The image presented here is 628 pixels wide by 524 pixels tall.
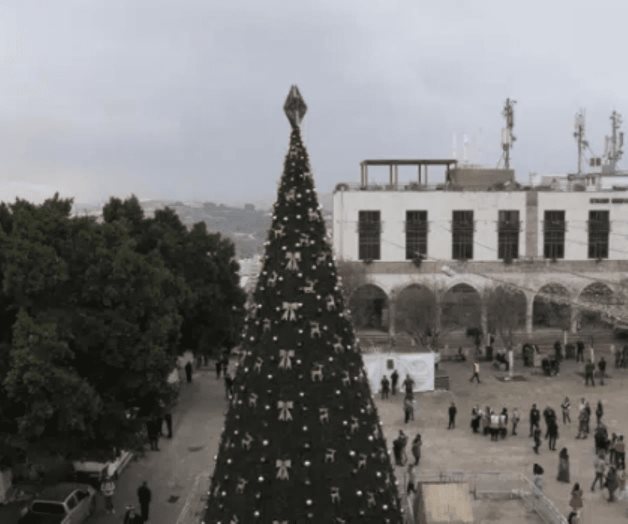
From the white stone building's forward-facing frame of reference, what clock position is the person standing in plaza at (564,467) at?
The person standing in plaza is roughly at 12 o'clock from the white stone building.

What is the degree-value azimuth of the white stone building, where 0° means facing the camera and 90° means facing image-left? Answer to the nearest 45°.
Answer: approximately 0°

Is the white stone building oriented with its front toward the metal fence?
yes

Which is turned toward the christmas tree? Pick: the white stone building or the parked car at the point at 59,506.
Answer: the white stone building

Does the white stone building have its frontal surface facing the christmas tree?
yes

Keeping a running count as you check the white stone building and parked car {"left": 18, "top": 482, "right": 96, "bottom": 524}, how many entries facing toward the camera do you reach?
1
